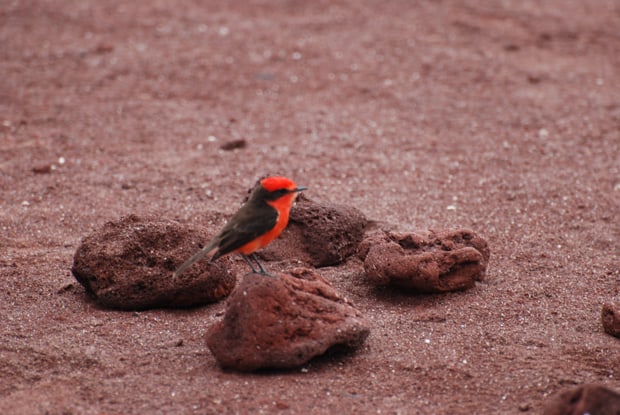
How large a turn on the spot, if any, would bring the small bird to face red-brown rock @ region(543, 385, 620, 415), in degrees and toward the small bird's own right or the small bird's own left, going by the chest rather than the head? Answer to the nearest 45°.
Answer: approximately 45° to the small bird's own right

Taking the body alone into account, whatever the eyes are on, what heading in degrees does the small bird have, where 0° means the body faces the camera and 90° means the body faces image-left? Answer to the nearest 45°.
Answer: approximately 270°

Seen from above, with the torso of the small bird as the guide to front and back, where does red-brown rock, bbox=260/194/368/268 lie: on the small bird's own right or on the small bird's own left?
on the small bird's own left

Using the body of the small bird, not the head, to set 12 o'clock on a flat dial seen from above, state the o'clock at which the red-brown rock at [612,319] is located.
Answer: The red-brown rock is roughly at 12 o'clock from the small bird.

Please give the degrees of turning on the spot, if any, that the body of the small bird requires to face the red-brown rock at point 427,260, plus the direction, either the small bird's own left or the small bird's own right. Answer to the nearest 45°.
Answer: approximately 45° to the small bird's own left

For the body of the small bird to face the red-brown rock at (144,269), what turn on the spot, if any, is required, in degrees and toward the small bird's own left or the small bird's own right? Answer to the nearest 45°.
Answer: approximately 135° to the small bird's own left

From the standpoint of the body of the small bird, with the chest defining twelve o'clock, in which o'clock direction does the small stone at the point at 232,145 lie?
The small stone is roughly at 9 o'clock from the small bird.
